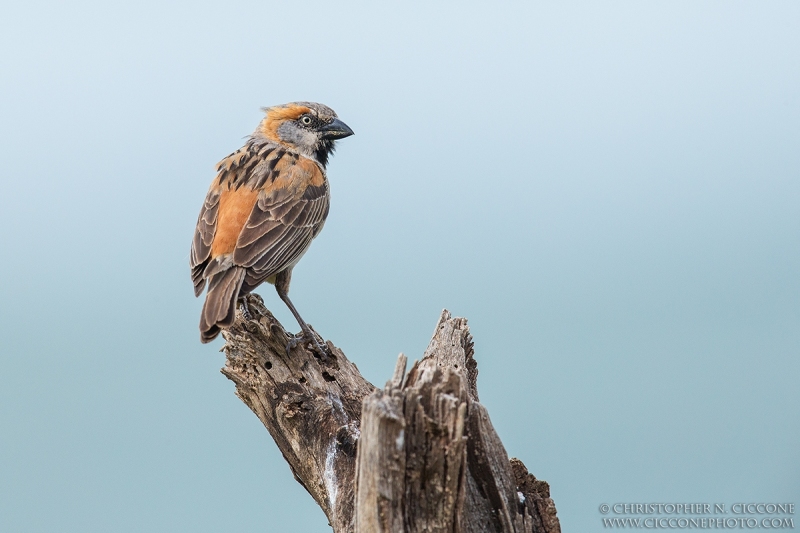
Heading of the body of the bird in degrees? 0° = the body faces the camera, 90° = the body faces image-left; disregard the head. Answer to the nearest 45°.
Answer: approximately 225°
